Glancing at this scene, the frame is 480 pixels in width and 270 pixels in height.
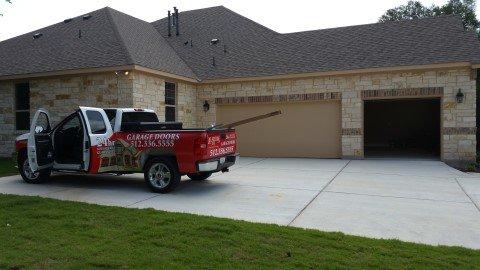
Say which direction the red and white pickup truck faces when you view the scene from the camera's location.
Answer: facing away from the viewer and to the left of the viewer

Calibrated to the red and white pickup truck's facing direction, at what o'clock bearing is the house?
The house is roughly at 3 o'clock from the red and white pickup truck.

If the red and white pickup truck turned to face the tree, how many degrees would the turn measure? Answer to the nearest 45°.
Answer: approximately 90° to its right
